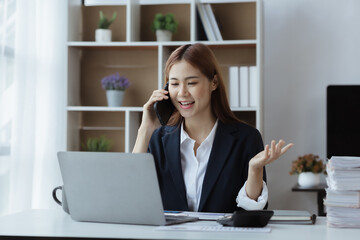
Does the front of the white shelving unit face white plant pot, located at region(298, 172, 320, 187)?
no

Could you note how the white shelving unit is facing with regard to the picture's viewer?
facing the viewer

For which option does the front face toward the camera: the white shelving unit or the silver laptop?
the white shelving unit

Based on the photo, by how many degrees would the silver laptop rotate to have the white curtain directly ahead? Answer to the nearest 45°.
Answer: approximately 45° to its left

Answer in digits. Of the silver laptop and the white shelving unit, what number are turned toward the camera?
1

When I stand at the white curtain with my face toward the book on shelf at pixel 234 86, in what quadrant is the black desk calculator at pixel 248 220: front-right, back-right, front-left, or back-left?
front-right

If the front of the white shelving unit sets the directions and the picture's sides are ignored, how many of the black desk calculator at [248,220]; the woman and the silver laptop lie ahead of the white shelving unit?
3

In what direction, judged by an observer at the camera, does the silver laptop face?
facing away from the viewer and to the right of the viewer

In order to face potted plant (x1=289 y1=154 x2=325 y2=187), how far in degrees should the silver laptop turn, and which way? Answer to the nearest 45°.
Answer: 0° — it already faces it

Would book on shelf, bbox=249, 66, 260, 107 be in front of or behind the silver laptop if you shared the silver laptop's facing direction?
in front

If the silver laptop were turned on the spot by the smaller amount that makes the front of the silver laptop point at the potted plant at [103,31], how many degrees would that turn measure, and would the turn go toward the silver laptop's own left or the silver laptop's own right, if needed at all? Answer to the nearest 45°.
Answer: approximately 45° to the silver laptop's own left

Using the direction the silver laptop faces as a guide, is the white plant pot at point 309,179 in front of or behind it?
in front

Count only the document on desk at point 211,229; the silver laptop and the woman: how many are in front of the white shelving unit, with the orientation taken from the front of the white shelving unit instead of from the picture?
3

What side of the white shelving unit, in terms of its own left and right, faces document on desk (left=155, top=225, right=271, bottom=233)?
front
